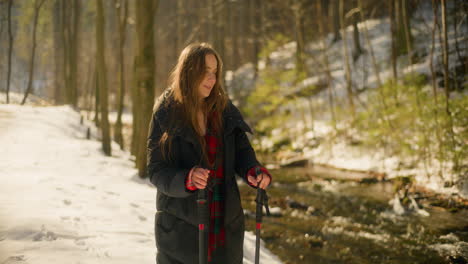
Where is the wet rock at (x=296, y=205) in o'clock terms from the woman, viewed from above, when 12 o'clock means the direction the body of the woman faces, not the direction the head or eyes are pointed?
The wet rock is roughly at 8 o'clock from the woman.

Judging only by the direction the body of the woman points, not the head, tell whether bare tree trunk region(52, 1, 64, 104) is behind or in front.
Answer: behind

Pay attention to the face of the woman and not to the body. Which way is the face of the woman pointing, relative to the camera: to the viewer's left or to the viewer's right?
to the viewer's right

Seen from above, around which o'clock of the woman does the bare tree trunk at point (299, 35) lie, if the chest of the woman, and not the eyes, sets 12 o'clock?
The bare tree trunk is roughly at 8 o'clock from the woman.

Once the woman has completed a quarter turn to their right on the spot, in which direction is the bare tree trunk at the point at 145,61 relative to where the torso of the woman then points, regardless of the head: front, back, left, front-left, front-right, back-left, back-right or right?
back-right

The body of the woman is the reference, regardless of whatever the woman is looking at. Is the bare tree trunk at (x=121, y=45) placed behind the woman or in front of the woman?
behind

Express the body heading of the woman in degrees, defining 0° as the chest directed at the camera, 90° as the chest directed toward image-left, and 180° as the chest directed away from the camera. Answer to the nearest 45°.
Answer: approximately 315°

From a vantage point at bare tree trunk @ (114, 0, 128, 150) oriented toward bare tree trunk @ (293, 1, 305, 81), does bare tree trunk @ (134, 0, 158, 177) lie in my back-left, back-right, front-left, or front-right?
back-right
